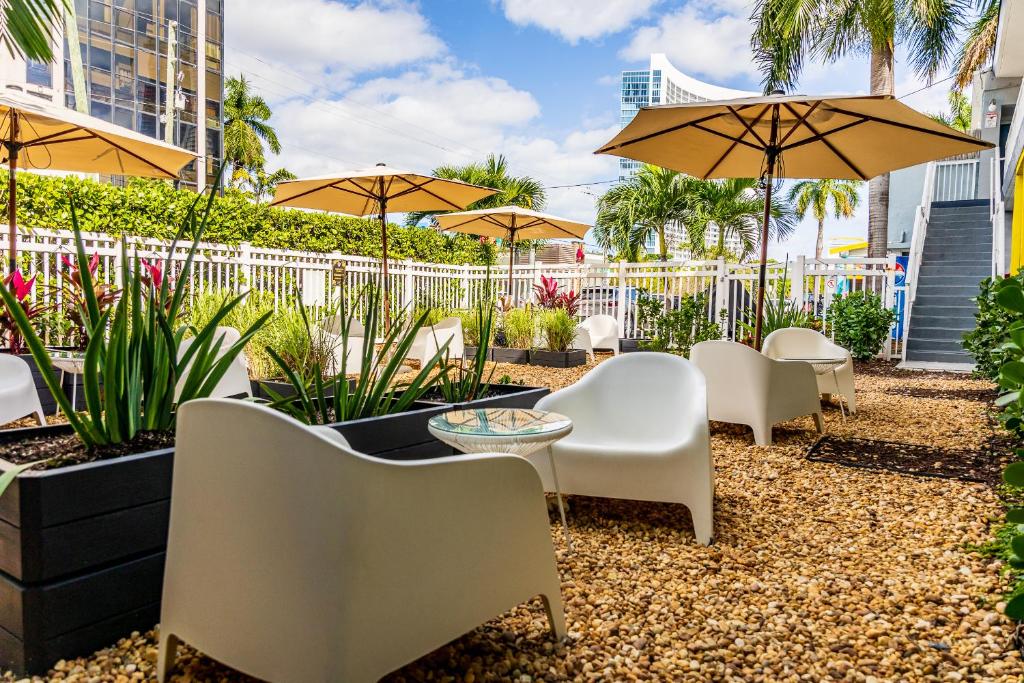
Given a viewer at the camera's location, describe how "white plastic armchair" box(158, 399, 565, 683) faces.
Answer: facing away from the viewer and to the right of the viewer

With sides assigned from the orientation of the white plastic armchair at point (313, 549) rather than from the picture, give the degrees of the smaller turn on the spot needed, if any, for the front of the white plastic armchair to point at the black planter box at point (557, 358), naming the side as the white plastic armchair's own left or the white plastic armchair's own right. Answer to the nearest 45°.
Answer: approximately 45° to the white plastic armchair's own left

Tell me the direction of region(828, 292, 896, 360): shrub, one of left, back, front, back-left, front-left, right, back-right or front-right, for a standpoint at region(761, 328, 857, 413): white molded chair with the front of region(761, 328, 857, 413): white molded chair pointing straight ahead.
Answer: back-left

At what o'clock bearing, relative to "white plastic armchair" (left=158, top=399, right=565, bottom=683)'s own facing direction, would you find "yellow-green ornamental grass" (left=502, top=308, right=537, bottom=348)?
The yellow-green ornamental grass is roughly at 11 o'clock from the white plastic armchair.

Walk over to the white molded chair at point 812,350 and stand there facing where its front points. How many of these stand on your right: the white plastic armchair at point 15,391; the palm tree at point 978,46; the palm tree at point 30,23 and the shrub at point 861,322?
2

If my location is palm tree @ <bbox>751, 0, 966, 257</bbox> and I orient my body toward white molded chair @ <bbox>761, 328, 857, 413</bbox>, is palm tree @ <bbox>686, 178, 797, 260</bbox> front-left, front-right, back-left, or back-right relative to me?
back-right

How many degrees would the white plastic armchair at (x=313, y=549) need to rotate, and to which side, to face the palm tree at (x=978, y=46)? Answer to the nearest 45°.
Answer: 0° — it already faces it

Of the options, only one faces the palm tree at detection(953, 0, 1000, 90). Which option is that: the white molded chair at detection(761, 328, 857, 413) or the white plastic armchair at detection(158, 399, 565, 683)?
the white plastic armchair
